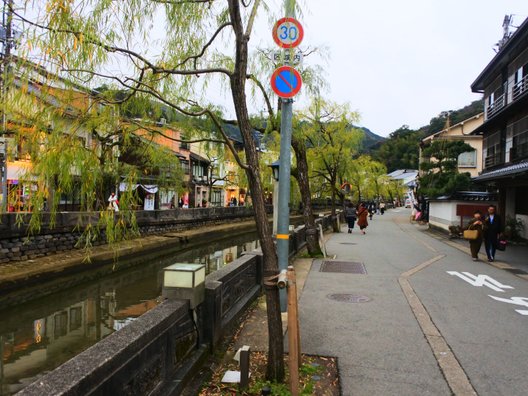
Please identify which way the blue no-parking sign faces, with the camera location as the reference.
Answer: facing the viewer

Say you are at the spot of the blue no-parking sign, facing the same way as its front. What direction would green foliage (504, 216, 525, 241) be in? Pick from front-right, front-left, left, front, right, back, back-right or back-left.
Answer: back-left

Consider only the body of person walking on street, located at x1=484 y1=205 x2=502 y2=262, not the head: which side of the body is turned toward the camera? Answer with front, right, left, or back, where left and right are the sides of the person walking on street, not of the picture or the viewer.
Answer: front

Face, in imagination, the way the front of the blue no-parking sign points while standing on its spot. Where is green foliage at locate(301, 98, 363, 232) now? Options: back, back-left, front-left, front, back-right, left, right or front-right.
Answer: back

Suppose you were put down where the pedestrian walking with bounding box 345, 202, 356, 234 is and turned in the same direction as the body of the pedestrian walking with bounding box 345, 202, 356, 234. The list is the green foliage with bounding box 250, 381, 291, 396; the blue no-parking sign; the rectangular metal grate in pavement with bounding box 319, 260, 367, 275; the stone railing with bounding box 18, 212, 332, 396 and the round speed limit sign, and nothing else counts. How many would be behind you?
5

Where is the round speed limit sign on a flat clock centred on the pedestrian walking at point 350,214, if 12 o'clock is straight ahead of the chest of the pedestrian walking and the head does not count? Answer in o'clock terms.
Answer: The round speed limit sign is roughly at 6 o'clock from the pedestrian walking.

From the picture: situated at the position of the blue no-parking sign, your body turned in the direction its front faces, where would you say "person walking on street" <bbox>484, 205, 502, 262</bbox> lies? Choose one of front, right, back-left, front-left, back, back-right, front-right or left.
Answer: back-left

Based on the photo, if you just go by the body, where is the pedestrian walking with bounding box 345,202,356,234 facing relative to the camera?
away from the camera

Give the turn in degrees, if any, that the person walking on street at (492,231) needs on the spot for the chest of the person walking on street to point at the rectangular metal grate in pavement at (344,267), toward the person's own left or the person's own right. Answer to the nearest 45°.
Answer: approximately 45° to the person's own right

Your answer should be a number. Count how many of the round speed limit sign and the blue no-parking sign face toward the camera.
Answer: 2

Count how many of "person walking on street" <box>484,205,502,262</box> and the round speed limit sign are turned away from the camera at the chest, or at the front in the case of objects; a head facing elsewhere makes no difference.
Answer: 0

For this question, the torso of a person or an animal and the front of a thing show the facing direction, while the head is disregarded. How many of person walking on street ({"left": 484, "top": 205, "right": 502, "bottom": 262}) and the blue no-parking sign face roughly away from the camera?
0

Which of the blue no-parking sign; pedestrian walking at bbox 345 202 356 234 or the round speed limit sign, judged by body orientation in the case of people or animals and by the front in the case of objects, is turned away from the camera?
the pedestrian walking
